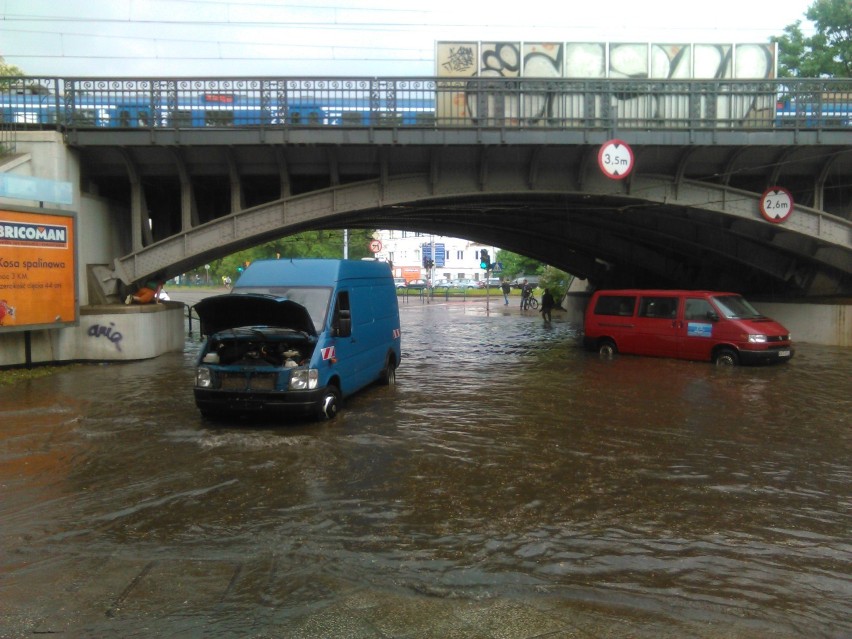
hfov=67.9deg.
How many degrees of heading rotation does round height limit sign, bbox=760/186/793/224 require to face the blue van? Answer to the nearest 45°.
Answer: approximately 45° to its right

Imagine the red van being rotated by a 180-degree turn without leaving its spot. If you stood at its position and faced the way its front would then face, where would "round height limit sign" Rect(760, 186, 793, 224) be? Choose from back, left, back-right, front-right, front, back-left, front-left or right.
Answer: back

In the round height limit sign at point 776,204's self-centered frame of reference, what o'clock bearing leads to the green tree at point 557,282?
The green tree is roughly at 5 o'clock from the round height limit sign.

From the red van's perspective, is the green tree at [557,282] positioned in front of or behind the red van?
behind

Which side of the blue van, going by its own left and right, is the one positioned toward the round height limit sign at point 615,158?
back

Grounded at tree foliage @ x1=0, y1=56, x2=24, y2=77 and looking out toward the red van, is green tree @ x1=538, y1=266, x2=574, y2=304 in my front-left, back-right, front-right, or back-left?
front-left

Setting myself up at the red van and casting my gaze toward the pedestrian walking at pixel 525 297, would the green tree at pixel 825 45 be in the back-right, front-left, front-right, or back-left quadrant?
front-right

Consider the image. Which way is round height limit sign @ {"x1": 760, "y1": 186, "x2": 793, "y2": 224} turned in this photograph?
toward the camera

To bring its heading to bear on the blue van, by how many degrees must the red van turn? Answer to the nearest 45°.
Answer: approximately 90° to its right

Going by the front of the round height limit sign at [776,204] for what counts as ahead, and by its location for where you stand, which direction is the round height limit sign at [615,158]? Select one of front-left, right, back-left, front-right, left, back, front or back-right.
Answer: front-right

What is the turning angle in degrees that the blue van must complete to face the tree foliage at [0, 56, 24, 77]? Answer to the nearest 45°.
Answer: approximately 90° to its right

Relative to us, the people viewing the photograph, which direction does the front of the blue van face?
facing the viewer and to the left of the viewer

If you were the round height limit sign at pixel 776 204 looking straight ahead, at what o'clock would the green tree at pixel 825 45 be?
The green tree is roughly at 6 o'clock from the round height limit sign.

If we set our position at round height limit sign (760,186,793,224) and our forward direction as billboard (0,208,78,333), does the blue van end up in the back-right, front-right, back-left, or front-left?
front-left

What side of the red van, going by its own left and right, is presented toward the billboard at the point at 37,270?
right

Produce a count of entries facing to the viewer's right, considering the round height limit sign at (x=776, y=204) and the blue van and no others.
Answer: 0

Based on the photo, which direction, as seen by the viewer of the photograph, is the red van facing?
facing the viewer and to the right of the viewer
